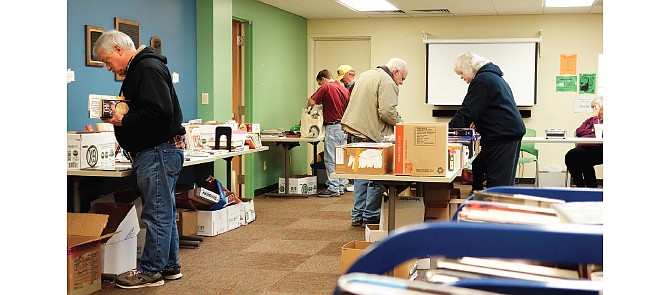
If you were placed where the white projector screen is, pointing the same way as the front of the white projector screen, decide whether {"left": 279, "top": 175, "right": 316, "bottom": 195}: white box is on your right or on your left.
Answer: on your right

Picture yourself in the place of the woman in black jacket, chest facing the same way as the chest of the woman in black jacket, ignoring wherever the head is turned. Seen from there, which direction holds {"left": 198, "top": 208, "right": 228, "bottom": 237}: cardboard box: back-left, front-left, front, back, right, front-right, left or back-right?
front

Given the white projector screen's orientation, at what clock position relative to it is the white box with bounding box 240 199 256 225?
The white box is roughly at 1 o'clock from the white projector screen.

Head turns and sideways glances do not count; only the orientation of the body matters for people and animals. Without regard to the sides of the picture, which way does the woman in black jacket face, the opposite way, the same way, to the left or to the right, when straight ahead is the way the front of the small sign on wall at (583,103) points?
to the right

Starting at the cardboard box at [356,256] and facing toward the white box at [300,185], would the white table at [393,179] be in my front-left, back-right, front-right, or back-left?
front-right

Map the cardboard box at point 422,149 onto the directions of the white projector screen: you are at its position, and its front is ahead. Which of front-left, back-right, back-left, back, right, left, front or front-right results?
front

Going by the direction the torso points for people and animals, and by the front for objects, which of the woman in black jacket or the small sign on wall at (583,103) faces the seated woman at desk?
the small sign on wall

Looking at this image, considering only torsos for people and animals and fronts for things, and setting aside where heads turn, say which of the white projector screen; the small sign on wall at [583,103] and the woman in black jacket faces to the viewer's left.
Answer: the woman in black jacket

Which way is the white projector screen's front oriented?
toward the camera

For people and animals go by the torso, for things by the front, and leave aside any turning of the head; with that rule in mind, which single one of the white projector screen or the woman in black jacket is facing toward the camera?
the white projector screen

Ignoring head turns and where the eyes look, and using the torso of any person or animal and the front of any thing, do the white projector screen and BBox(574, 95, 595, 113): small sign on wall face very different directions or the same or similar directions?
same or similar directions

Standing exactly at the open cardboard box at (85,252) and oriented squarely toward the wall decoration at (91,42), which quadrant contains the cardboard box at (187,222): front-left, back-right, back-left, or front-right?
front-right

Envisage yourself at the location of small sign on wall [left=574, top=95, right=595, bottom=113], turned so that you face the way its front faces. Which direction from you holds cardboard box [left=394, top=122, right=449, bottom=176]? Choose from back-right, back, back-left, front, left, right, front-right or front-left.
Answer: front

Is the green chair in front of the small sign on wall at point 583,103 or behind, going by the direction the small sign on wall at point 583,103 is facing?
in front

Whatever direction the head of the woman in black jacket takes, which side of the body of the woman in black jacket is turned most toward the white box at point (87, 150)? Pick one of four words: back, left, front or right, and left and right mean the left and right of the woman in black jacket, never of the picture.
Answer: front
